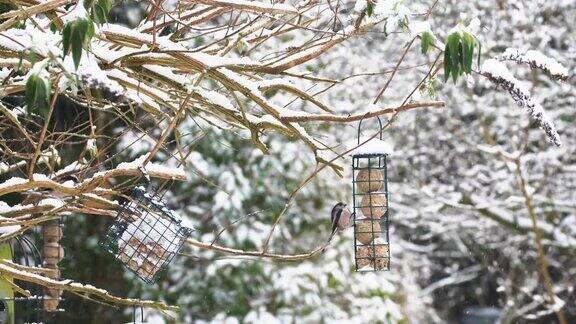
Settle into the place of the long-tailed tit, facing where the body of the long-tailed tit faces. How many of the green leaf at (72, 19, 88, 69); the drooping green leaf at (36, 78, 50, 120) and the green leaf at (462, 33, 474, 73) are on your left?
0

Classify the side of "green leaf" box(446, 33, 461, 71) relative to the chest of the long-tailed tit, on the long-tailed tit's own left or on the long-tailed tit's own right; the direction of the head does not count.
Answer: on the long-tailed tit's own right
